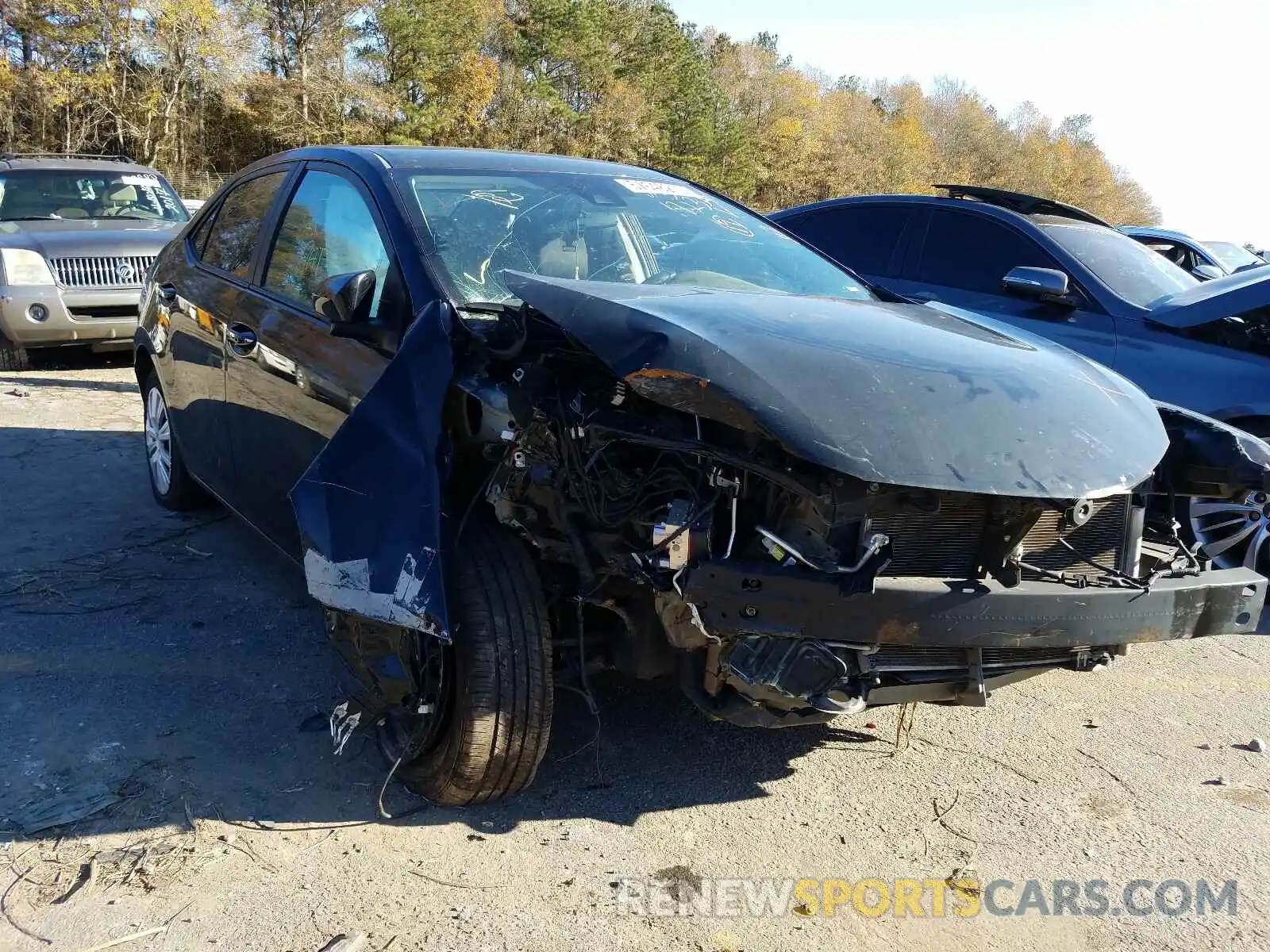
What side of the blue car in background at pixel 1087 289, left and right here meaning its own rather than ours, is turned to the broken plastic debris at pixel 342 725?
right

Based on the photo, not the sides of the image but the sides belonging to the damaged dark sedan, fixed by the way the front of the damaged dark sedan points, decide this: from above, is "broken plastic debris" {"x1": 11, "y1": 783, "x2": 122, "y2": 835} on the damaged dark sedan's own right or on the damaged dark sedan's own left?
on the damaged dark sedan's own right

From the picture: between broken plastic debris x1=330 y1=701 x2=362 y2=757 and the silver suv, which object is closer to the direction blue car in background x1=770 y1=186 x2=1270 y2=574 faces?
the broken plastic debris

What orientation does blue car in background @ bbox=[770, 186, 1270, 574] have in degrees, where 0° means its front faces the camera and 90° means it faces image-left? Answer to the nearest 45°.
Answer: approximately 315°

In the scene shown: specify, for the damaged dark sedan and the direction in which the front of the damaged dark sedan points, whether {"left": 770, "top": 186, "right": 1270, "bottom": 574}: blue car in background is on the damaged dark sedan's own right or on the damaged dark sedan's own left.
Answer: on the damaged dark sedan's own left

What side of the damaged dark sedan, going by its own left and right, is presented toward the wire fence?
back

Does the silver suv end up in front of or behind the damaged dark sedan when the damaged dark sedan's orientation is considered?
behind

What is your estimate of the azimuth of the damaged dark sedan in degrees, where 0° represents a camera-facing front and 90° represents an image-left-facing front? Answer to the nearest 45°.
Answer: approximately 315°

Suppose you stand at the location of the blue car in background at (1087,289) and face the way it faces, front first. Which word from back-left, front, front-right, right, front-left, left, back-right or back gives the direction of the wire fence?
back

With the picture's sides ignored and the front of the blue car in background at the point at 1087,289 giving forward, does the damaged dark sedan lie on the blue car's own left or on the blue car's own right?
on the blue car's own right
